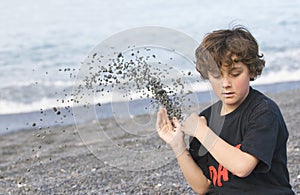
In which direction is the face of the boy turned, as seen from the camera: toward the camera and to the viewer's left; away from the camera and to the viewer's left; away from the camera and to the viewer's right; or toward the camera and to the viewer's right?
toward the camera and to the viewer's left

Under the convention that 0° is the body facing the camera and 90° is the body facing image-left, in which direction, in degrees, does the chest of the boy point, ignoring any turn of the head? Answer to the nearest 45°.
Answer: approximately 45°
